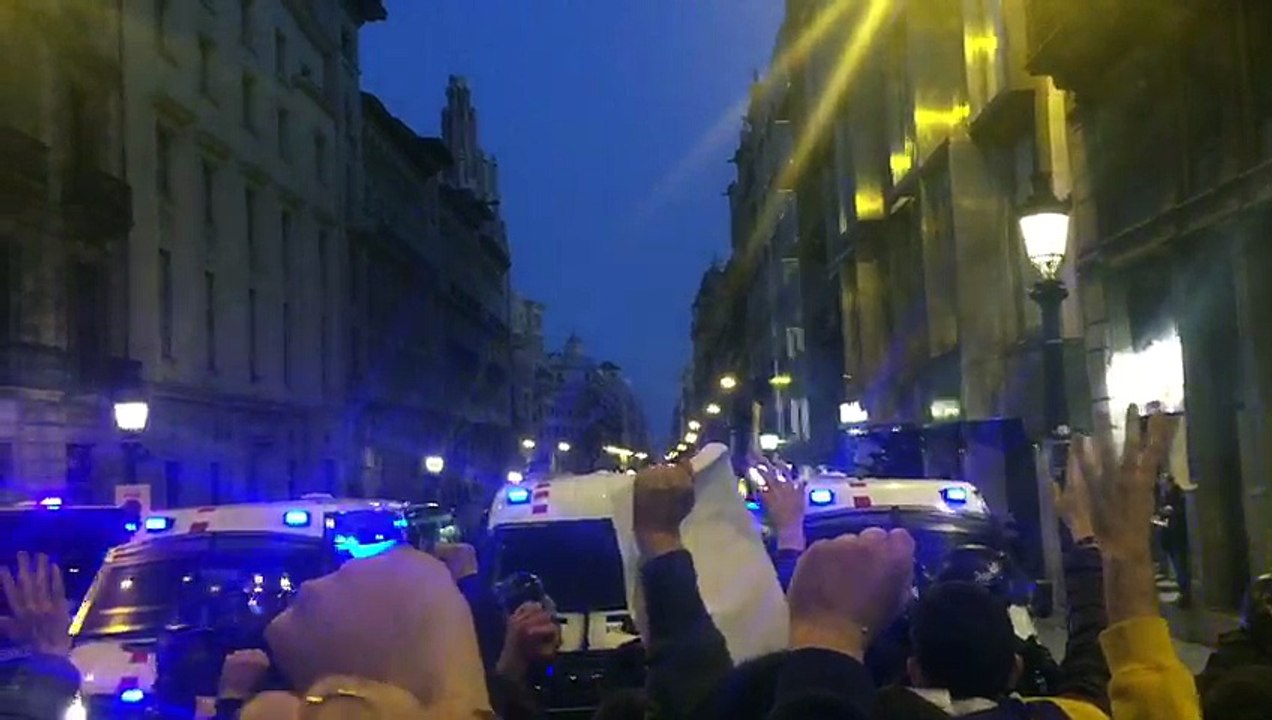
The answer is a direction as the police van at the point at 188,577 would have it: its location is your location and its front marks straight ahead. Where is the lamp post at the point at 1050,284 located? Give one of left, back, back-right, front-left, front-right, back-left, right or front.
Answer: back-left

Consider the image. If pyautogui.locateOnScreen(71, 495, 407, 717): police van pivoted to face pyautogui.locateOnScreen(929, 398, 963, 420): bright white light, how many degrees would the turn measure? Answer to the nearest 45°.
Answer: approximately 180°

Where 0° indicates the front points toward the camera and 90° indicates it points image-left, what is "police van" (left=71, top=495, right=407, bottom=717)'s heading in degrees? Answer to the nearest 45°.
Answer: approximately 45°

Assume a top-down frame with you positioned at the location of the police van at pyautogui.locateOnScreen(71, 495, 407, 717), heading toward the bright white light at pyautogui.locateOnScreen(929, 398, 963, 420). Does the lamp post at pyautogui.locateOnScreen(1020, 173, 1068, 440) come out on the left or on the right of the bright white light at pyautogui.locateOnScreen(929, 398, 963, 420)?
right

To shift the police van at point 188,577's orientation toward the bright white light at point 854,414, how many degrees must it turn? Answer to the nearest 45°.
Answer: approximately 180°
